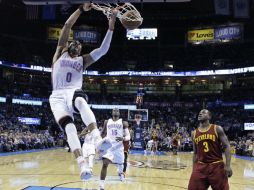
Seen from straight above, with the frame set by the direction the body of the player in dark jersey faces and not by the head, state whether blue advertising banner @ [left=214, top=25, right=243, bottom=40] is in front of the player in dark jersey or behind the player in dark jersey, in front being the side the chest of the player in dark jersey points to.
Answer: behind

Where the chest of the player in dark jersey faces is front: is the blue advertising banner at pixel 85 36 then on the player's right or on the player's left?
on the player's right

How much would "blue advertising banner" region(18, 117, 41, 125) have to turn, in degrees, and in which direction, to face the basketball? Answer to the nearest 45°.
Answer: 0° — it already faces it

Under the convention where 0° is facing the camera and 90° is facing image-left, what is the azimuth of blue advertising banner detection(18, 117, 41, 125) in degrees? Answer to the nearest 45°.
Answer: approximately 0°

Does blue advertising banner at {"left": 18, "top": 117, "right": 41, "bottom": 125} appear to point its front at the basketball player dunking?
yes

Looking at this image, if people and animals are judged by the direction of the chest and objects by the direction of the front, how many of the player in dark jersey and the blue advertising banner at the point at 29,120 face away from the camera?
0

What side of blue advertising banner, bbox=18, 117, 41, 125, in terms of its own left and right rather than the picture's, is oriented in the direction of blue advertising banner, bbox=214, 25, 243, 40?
left
